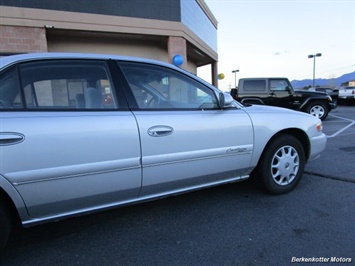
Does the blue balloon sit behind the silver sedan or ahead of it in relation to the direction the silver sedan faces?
ahead

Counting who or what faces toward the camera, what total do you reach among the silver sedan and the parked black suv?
0

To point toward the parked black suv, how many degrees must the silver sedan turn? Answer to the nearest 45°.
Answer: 0° — it already faces it

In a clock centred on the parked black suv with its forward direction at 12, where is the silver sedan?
The silver sedan is roughly at 3 o'clock from the parked black suv.

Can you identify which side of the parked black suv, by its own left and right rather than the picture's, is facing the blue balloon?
back

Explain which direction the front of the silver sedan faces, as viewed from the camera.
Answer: facing away from the viewer and to the right of the viewer

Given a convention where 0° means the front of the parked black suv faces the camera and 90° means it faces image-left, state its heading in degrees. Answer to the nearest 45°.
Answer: approximately 270°
